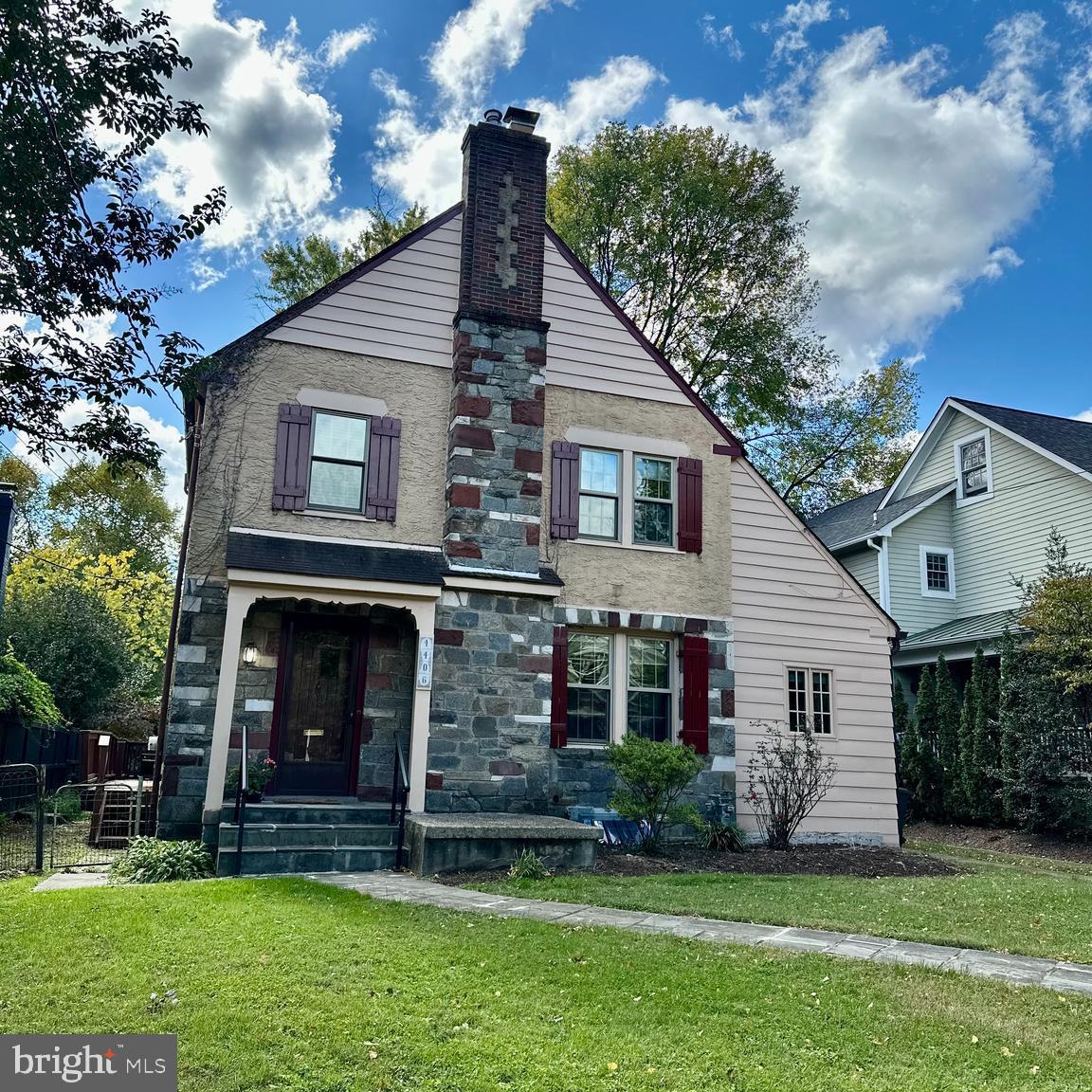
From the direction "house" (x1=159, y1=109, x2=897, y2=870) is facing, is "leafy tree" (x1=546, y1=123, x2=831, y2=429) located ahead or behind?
behind

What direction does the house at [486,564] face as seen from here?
toward the camera

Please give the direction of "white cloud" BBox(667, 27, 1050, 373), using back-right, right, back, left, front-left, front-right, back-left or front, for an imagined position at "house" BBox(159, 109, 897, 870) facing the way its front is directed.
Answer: back-left

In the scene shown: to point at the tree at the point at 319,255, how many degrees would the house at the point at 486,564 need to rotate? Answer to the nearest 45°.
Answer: approximately 135° to its right
